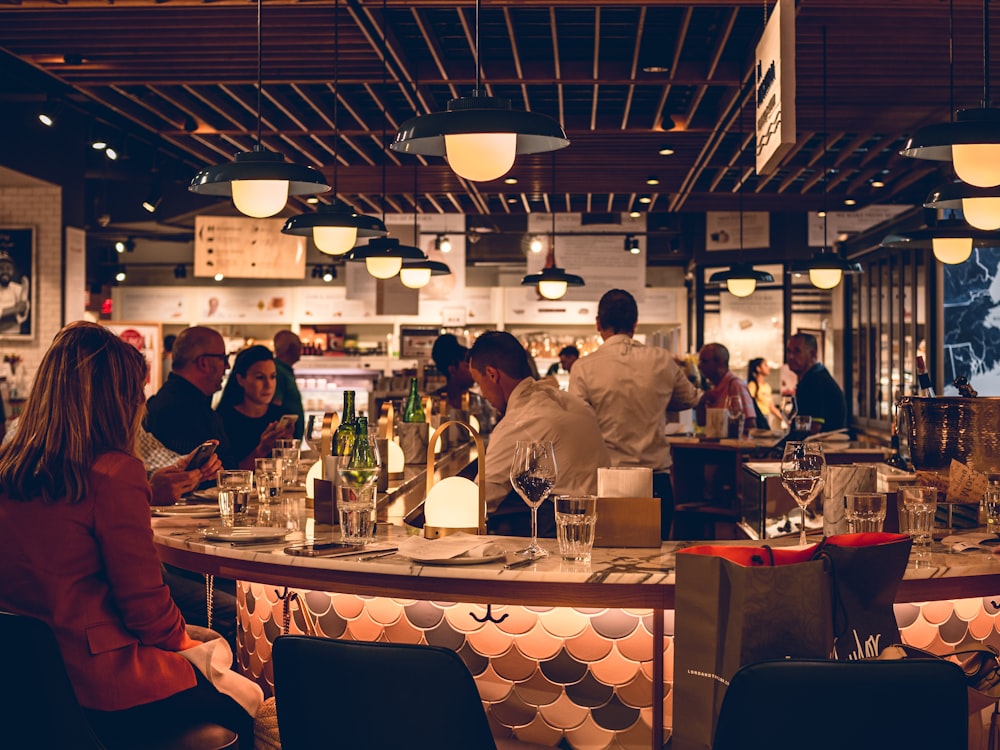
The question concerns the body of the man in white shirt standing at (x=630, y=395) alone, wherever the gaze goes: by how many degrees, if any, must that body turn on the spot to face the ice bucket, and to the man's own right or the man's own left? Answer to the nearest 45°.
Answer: approximately 135° to the man's own right

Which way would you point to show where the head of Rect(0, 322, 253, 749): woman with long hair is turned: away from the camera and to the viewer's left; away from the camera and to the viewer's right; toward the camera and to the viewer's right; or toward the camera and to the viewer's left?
away from the camera and to the viewer's right

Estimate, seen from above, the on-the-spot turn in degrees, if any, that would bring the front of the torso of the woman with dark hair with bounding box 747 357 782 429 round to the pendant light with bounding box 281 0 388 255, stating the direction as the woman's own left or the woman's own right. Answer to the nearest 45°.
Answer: approximately 90° to the woman's own right

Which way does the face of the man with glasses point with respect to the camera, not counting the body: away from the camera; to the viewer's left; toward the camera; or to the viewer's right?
to the viewer's right

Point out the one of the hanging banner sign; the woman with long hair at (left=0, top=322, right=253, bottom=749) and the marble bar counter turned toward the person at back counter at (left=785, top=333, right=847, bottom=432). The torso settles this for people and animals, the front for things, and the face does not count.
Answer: the woman with long hair

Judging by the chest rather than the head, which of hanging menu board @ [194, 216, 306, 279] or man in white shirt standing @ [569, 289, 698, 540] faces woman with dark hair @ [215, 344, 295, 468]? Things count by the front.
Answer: the hanging menu board

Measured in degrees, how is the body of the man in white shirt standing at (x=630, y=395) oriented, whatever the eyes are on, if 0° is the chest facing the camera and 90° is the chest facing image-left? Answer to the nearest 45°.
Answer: approximately 180°

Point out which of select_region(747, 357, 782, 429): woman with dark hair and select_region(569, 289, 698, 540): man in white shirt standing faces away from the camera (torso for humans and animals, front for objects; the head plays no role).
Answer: the man in white shirt standing

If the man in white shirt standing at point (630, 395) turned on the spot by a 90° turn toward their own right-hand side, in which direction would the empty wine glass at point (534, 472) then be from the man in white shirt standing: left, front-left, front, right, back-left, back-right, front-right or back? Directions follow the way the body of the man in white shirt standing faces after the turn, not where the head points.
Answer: right

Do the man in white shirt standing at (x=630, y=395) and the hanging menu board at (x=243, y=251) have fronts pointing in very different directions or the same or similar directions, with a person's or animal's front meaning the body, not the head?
very different directions

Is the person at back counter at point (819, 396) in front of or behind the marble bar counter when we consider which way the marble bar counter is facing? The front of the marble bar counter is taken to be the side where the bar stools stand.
behind

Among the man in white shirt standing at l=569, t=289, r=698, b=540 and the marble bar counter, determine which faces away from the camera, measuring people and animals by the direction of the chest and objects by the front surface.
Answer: the man in white shirt standing

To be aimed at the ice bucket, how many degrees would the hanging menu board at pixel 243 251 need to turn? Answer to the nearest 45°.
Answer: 0° — it already faces it
